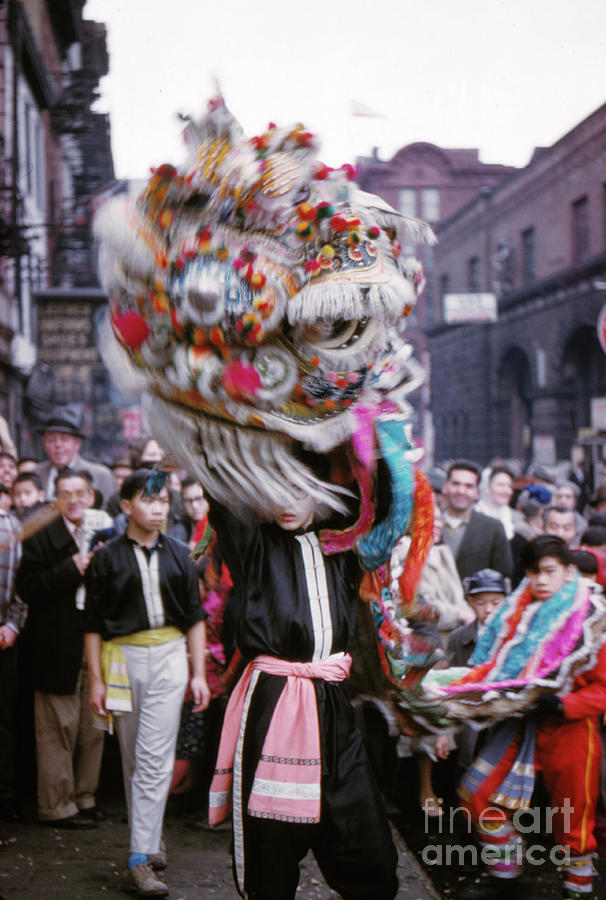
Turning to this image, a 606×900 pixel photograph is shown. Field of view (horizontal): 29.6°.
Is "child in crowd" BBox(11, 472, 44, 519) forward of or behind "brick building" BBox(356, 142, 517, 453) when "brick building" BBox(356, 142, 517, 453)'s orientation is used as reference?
forward

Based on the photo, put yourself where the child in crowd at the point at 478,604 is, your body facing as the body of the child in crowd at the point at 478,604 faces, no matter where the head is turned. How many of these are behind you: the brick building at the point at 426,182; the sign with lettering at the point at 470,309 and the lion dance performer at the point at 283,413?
2

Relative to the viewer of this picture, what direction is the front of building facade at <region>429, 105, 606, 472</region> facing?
facing the viewer and to the left of the viewer

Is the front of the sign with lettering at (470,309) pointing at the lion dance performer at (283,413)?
yes

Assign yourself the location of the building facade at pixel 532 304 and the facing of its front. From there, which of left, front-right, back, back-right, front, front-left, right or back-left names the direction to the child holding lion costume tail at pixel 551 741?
front-left

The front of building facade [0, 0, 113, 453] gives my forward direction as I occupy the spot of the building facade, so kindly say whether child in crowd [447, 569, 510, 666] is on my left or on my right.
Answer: on my right

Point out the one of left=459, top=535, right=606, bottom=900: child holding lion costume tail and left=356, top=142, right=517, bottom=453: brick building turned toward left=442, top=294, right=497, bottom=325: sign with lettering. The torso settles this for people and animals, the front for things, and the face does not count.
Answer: the brick building

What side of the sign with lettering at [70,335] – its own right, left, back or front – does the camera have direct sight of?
front

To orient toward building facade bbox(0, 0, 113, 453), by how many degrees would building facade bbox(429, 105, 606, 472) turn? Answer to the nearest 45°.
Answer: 0° — it already faces it

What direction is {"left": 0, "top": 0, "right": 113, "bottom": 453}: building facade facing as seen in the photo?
to the viewer's right

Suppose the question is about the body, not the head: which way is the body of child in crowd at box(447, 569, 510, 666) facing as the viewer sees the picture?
toward the camera

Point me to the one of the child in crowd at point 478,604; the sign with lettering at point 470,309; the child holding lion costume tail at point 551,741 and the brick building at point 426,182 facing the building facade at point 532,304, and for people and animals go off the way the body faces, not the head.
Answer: the brick building

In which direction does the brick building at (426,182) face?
toward the camera
